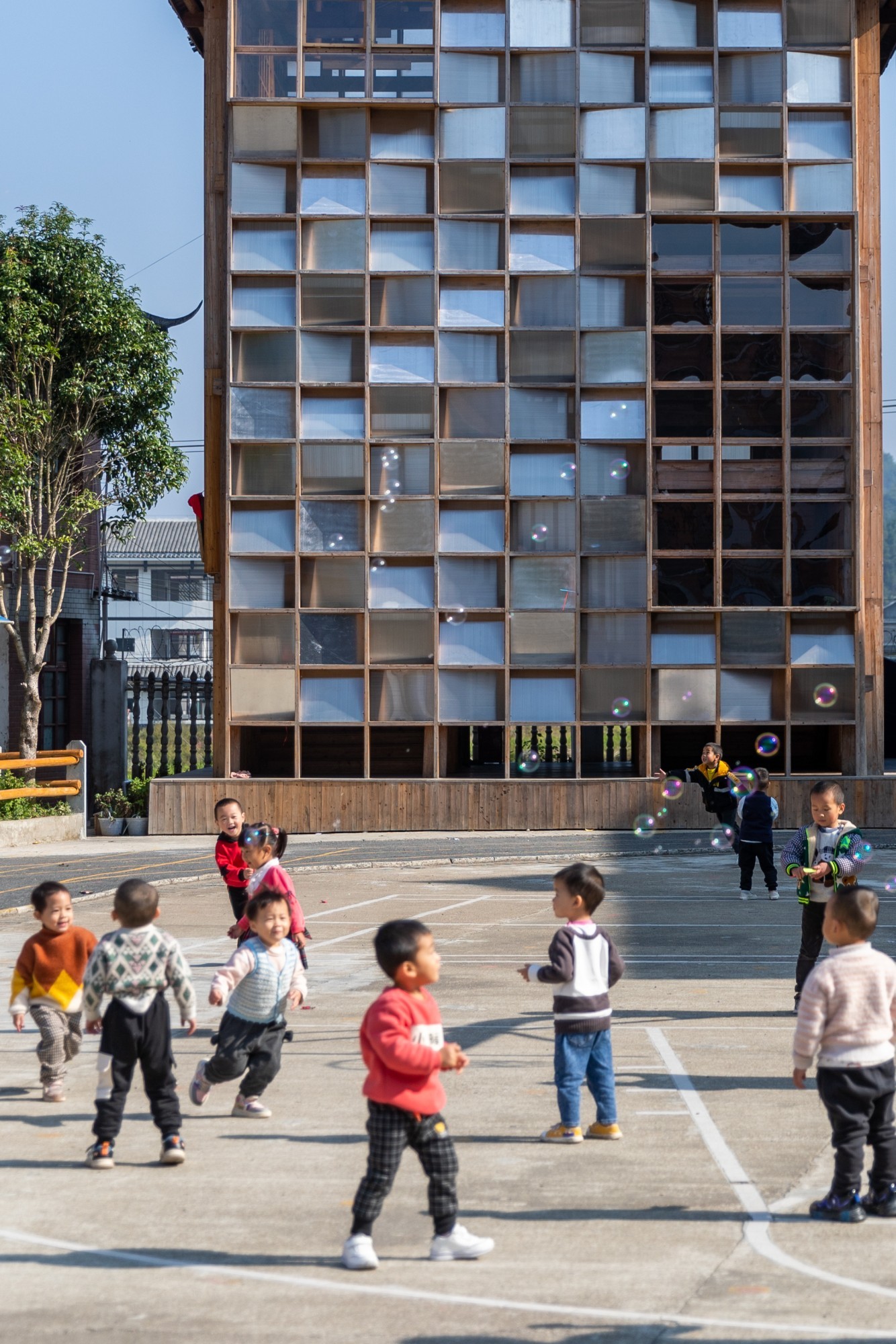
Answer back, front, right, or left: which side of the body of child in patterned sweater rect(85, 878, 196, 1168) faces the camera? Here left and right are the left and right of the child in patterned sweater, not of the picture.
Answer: back

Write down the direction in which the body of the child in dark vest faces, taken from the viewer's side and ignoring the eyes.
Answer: away from the camera

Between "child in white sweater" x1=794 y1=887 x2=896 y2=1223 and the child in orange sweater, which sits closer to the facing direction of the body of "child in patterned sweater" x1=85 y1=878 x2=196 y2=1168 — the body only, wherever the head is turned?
the child in orange sweater

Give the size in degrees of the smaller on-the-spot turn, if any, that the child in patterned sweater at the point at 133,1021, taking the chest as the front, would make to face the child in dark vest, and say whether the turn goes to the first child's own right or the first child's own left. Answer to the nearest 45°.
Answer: approximately 45° to the first child's own right

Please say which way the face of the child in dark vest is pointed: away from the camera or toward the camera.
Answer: away from the camera

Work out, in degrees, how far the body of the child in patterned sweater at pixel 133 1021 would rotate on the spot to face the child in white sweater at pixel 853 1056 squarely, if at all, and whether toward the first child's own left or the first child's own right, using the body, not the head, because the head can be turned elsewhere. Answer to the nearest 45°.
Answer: approximately 135° to the first child's own right

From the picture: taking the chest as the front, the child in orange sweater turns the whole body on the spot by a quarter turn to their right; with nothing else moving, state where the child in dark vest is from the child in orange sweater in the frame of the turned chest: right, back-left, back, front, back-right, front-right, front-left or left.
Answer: back

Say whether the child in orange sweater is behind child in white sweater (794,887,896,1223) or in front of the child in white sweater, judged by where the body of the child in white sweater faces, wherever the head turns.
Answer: in front
